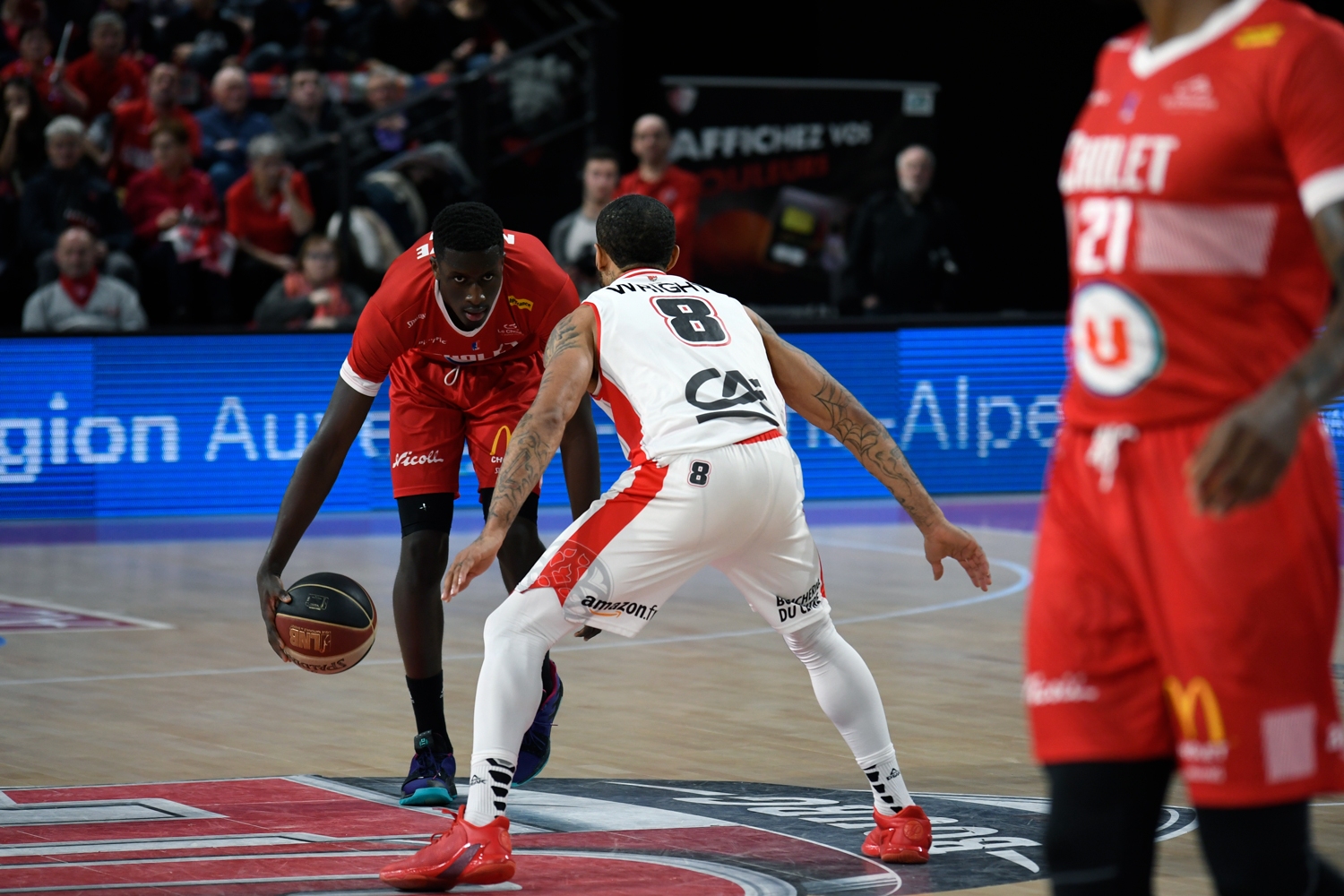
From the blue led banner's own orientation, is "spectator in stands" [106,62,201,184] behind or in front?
behind

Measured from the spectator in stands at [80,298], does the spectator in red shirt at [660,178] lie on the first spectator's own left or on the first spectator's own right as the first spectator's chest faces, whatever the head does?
on the first spectator's own left

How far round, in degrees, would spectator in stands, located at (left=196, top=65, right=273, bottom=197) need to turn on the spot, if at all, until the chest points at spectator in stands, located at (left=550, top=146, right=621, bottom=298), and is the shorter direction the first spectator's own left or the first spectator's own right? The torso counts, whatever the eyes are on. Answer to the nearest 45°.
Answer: approximately 45° to the first spectator's own left

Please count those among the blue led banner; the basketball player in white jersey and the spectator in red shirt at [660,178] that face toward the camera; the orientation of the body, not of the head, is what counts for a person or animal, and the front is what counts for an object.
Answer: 2

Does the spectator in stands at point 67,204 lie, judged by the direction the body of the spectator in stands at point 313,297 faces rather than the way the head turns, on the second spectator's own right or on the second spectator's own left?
on the second spectator's own right

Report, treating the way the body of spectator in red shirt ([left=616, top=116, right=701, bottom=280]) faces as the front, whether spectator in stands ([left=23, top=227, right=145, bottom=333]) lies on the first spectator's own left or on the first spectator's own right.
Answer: on the first spectator's own right

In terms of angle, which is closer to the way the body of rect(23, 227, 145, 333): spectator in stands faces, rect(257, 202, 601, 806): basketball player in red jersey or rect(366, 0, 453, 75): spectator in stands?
the basketball player in red jersey

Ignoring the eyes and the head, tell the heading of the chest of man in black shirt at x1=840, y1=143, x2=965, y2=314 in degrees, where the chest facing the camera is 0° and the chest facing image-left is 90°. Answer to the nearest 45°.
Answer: approximately 0°

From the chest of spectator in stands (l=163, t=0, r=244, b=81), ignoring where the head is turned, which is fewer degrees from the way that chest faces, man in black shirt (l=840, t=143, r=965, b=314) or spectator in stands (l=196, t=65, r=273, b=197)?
the spectator in stands
